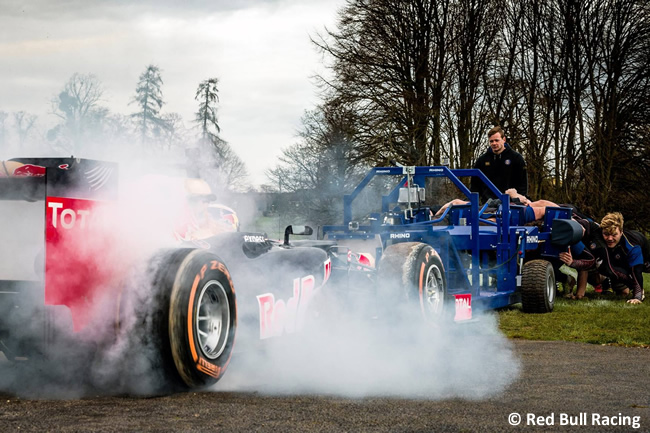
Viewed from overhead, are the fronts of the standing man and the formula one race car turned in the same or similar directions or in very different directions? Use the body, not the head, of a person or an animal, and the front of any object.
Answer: very different directions

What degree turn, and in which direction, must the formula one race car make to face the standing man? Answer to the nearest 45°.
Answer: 0° — it already faces them

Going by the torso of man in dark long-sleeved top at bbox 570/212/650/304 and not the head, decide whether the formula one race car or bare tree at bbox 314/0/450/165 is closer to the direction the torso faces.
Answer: the formula one race car

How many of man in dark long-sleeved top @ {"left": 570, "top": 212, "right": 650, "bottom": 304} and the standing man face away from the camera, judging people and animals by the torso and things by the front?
0

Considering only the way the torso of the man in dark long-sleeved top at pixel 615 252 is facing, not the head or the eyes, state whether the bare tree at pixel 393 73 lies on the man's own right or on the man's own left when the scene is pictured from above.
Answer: on the man's own right

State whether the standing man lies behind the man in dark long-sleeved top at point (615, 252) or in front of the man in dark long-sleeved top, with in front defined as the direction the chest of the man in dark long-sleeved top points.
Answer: in front

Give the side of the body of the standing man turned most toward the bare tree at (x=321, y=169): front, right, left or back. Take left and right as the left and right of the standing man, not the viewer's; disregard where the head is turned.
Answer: back

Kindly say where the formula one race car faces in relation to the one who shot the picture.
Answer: facing away from the viewer and to the right of the viewer

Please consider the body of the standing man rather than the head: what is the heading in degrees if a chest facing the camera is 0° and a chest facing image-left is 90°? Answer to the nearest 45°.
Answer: approximately 45°

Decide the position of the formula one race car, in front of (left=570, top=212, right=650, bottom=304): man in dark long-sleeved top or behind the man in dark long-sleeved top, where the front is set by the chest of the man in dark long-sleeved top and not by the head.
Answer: in front

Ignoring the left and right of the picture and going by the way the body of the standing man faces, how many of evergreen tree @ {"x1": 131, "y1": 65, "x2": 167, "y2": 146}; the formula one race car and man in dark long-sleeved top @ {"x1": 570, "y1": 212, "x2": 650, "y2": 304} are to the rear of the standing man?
1
